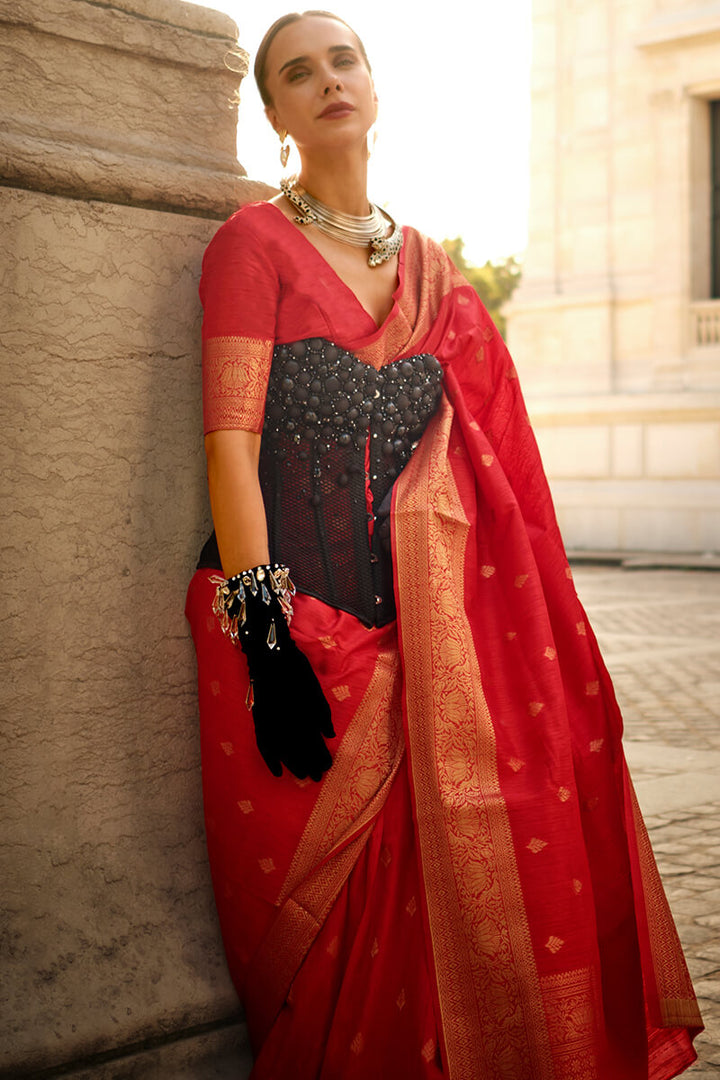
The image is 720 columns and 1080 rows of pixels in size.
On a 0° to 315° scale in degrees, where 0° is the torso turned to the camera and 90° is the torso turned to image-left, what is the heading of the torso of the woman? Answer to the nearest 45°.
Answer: approximately 315°

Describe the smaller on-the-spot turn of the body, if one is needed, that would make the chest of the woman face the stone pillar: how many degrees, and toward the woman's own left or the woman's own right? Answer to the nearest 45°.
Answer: approximately 135° to the woman's own right

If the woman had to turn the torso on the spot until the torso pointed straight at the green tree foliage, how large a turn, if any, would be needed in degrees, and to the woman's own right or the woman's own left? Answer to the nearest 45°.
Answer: approximately 135° to the woman's own left
